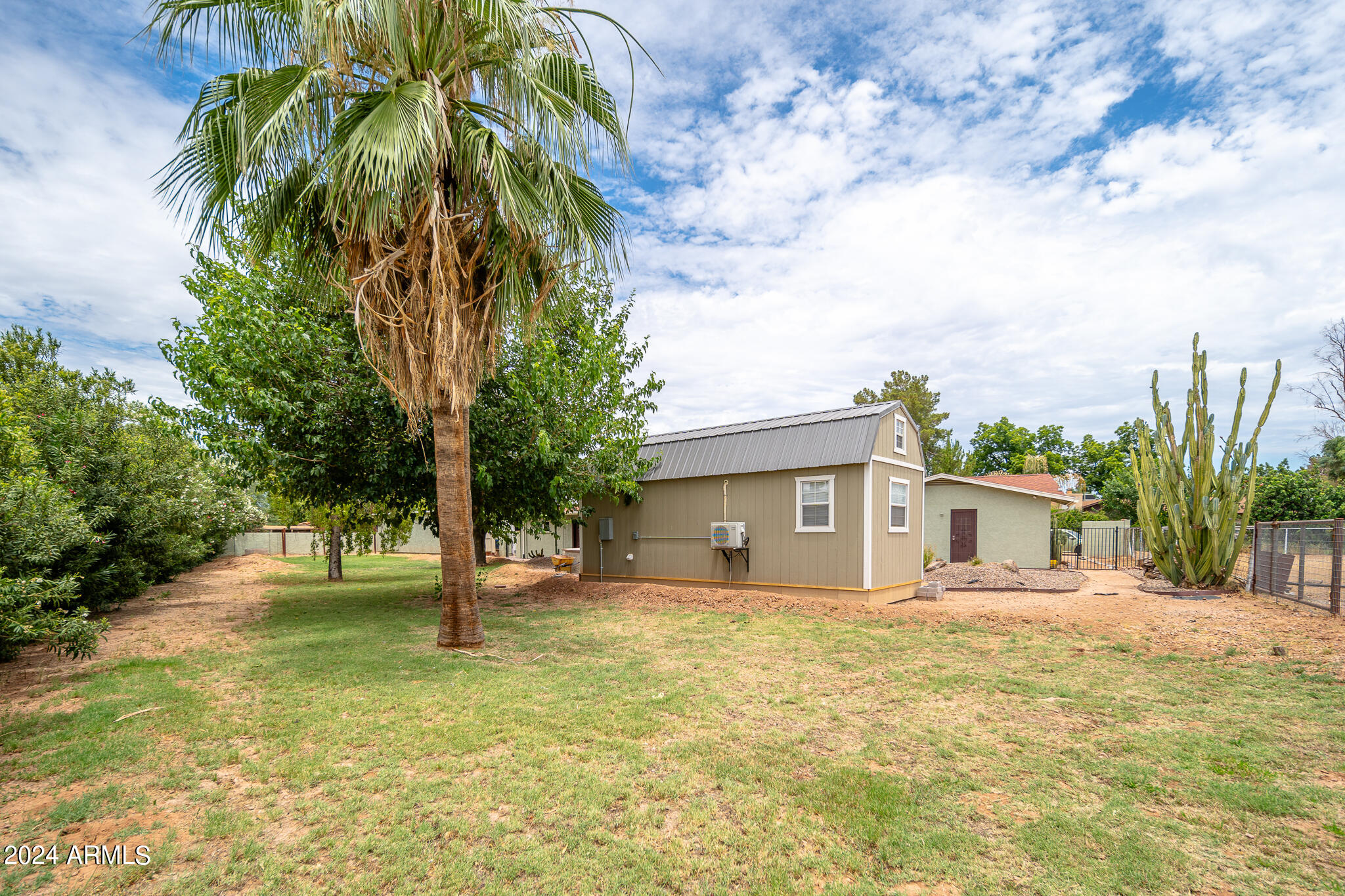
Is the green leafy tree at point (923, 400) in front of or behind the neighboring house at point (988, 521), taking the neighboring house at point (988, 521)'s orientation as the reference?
behind

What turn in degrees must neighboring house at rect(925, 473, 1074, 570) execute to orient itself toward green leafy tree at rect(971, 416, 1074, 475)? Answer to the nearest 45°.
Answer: approximately 180°

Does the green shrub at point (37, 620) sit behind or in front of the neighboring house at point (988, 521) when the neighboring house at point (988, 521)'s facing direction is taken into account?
in front

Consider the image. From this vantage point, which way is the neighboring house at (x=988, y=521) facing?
toward the camera

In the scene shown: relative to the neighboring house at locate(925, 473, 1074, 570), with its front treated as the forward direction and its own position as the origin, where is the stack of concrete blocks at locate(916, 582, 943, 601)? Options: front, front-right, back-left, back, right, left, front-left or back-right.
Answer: front

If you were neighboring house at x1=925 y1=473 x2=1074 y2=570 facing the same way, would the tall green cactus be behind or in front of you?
in front

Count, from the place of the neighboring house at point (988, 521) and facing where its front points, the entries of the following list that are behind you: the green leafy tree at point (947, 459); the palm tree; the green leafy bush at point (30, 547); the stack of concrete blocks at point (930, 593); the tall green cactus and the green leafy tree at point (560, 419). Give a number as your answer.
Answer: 1

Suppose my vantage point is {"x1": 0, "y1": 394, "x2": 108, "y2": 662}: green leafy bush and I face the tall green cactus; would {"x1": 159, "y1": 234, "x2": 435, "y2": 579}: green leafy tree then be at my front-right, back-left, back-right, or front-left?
front-left

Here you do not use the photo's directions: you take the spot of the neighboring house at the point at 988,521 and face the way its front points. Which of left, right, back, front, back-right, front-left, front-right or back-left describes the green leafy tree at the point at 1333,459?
back-left
